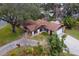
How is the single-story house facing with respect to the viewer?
toward the camera
